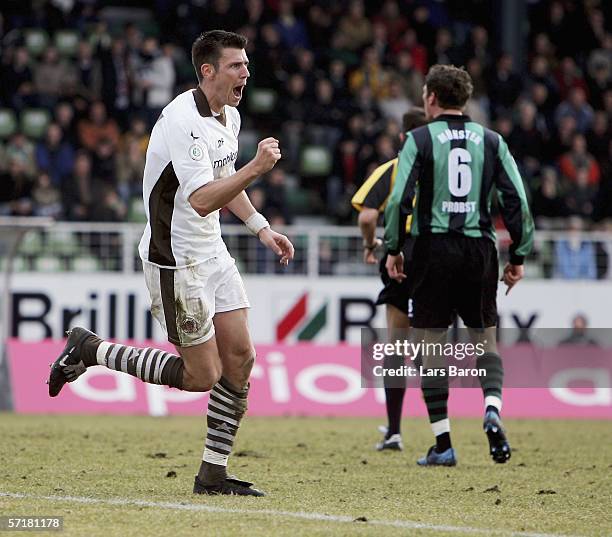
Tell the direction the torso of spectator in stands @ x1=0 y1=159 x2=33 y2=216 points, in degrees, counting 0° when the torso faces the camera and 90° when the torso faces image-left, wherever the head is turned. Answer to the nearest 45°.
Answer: approximately 0°

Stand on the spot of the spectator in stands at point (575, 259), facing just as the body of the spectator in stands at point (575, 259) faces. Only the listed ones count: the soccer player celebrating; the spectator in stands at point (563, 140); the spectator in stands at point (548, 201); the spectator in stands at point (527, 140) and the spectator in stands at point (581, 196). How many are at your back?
4

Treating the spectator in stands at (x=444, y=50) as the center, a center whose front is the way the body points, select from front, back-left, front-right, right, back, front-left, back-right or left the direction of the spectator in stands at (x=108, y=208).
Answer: front-right

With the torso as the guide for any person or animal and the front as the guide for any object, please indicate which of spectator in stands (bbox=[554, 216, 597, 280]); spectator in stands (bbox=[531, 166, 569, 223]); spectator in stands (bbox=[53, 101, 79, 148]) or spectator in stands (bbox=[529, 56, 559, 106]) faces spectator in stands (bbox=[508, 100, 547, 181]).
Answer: spectator in stands (bbox=[529, 56, 559, 106])

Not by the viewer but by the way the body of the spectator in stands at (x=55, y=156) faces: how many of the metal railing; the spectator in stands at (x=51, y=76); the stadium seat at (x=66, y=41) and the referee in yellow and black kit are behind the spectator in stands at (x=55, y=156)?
2

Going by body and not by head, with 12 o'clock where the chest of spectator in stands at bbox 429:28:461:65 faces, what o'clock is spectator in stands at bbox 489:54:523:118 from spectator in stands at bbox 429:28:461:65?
spectator in stands at bbox 489:54:523:118 is roughly at 10 o'clock from spectator in stands at bbox 429:28:461:65.

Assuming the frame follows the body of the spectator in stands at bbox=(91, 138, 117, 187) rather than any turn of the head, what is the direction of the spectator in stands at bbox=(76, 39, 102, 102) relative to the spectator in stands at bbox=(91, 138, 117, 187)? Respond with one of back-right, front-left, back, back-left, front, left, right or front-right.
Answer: back

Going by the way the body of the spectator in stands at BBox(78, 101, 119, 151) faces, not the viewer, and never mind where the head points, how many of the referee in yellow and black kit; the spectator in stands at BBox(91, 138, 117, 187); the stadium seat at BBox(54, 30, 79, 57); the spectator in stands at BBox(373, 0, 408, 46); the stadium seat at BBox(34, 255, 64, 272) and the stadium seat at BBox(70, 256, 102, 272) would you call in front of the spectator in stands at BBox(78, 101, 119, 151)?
4

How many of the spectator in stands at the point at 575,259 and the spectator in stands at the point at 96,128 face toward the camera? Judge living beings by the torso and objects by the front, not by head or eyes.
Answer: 2

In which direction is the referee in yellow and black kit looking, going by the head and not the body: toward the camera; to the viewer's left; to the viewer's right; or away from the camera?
away from the camera

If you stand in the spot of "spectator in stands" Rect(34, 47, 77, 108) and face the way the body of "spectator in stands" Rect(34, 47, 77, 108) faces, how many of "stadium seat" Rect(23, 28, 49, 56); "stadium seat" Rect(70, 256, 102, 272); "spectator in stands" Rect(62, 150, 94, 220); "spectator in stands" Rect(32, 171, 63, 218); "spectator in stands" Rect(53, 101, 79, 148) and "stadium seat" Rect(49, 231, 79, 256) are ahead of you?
5

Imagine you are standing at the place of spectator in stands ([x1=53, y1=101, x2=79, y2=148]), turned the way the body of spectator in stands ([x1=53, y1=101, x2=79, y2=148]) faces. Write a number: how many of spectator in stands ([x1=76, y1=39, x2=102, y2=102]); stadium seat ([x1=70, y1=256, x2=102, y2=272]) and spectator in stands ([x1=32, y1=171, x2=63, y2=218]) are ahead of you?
2
